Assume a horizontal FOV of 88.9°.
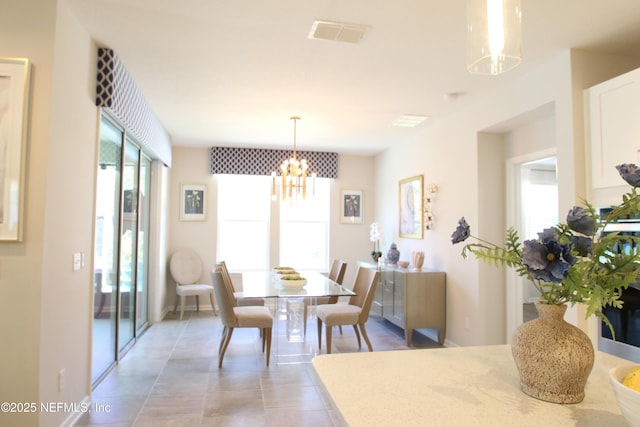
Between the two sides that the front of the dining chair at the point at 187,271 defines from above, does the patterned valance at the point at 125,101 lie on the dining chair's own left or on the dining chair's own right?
on the dining chair's own right

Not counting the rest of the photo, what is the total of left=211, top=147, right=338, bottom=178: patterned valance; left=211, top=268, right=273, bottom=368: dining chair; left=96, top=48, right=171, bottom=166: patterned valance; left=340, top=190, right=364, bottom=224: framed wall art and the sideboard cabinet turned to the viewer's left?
1

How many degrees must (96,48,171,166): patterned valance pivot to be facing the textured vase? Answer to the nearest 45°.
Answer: approximately 90° to its right

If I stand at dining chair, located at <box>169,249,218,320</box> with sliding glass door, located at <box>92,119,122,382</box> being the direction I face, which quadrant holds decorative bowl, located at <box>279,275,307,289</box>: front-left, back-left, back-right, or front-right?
front-left

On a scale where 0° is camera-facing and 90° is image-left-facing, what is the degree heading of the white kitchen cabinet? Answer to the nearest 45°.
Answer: approximately 45°

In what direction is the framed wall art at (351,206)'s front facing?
toward the camera

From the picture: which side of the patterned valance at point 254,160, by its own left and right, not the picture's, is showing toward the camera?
front

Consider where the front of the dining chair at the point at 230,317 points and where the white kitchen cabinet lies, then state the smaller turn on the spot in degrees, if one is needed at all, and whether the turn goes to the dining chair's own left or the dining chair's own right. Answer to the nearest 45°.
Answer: approximately 45° to the dining chair's own right

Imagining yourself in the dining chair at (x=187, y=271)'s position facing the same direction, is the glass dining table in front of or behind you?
in front

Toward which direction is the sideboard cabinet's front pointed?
to the viewer's left

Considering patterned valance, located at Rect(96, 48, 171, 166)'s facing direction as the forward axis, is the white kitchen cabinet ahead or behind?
ahead

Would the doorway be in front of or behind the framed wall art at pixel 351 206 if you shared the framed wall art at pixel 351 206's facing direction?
in front

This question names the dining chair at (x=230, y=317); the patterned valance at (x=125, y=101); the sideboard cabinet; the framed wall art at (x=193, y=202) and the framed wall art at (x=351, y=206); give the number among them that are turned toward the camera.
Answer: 2

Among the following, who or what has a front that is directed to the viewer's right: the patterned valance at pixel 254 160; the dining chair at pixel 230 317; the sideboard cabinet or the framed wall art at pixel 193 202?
the dining chair

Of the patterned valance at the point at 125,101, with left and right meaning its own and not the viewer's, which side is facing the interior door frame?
front
